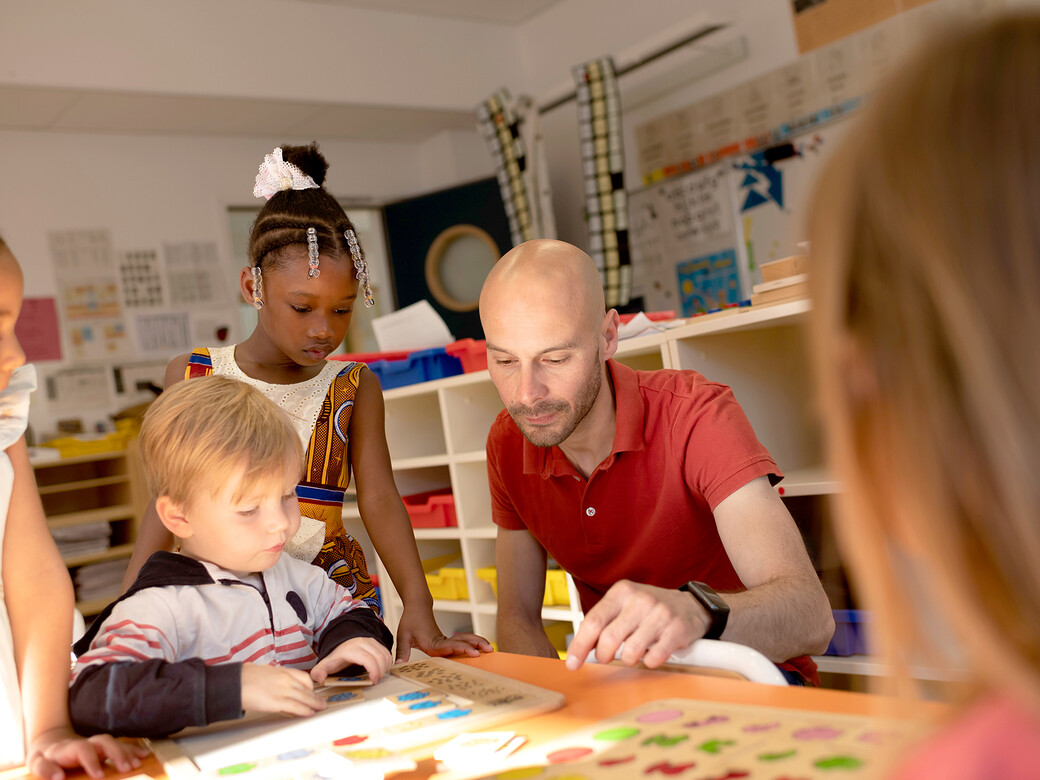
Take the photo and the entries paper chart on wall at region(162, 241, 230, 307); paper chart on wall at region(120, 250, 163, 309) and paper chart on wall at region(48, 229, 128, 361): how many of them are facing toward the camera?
3

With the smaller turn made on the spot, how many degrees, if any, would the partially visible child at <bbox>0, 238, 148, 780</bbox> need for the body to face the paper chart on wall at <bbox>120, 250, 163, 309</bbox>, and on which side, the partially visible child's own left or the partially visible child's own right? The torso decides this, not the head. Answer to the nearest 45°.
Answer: approximately 135° to the partially visible child's own left

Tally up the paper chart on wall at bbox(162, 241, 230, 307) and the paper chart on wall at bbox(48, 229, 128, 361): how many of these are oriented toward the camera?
2

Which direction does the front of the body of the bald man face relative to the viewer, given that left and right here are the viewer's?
facing the viewer and to the left of the viewer

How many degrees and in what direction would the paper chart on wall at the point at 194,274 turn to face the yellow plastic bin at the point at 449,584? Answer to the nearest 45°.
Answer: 0° — it already faces it

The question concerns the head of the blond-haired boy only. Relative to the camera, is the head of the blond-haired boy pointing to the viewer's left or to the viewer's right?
to the viewer's right

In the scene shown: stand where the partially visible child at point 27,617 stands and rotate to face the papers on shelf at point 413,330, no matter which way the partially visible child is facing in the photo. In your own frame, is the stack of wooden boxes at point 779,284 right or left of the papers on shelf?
right

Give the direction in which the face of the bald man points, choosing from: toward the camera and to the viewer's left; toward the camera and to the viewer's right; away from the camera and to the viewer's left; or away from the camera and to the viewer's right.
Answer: toward the camera and to the viewer's left

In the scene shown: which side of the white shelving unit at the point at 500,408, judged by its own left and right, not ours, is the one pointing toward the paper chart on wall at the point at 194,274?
right

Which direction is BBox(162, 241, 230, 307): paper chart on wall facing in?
toward the camera

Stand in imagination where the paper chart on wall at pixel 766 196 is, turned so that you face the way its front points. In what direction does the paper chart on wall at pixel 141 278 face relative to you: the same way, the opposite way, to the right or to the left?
to the left

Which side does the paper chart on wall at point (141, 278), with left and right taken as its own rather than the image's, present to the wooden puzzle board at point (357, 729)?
front

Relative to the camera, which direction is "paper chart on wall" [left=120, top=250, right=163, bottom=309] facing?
toward the camera
